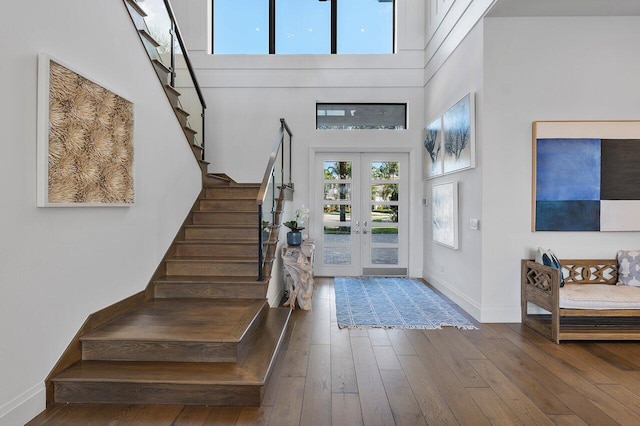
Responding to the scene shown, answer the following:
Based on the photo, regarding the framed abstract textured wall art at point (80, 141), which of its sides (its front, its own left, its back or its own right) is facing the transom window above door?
left

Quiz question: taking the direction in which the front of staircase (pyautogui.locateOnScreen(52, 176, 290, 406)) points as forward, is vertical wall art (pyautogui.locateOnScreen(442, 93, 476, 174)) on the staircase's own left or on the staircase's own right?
on the staircase's own left

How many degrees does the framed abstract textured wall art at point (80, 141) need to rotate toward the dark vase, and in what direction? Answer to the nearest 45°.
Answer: approximately 90° to its left

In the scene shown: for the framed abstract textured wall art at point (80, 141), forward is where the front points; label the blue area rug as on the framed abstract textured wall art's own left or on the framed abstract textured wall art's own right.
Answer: on the framed abstract textured wall art's own left

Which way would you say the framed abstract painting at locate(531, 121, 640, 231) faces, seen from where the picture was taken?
facing the viewer

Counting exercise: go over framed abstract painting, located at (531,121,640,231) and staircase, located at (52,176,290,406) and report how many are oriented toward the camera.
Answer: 2

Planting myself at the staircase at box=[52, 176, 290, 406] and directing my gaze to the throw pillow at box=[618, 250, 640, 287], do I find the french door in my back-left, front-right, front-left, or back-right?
front-left

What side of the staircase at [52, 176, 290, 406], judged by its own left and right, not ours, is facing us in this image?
front

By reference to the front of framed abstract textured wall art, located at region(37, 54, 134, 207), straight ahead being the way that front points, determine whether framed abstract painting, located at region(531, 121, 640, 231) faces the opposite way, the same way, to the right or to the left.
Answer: to the right

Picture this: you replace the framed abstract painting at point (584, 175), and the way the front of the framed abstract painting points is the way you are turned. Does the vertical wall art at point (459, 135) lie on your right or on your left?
on your right

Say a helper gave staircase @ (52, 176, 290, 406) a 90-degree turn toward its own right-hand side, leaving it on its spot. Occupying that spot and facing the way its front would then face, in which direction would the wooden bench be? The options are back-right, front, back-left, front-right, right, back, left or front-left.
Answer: back

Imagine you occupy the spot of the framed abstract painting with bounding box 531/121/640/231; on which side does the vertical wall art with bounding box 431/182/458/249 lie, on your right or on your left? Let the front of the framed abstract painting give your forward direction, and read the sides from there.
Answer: on your right

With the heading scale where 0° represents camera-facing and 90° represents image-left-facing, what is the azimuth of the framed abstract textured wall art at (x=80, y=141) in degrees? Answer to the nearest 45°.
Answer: approximately 315°

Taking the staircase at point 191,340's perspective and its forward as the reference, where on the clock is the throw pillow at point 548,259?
The throw pillow is roughly at 9 o'clock from the staircase.
